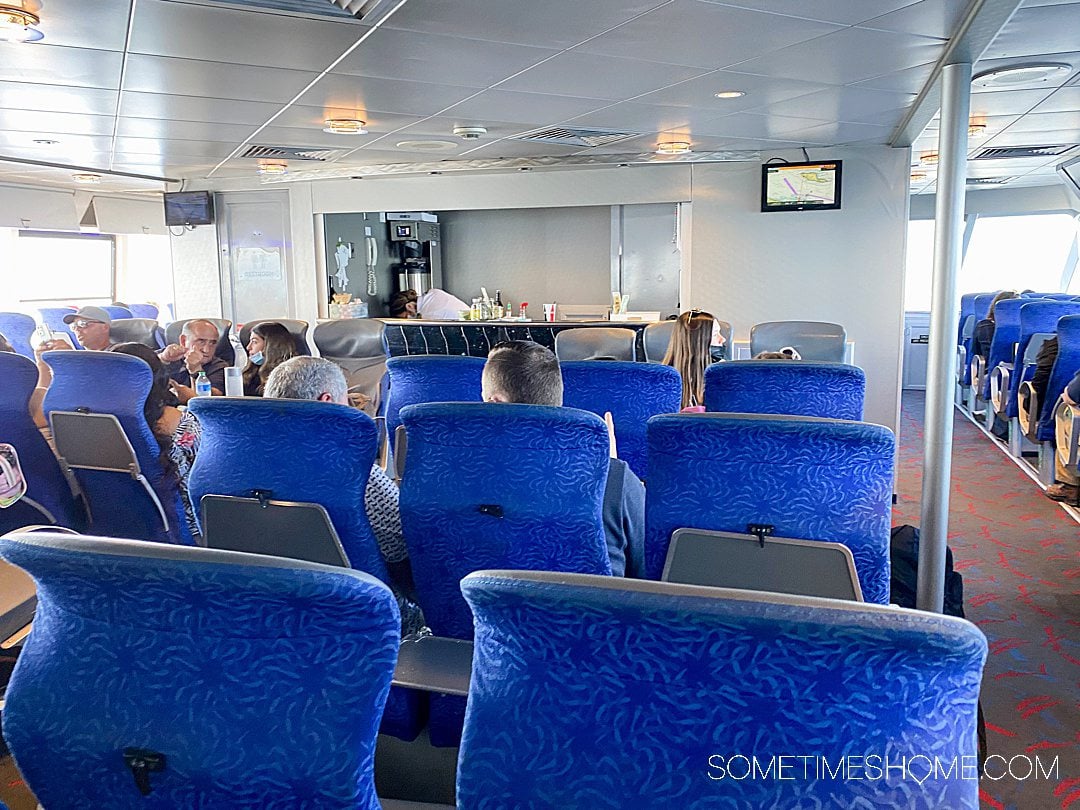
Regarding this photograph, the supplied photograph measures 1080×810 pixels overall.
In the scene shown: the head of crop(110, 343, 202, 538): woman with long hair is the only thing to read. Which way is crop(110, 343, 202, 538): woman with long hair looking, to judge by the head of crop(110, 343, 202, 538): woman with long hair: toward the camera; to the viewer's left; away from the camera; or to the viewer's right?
away from the camera

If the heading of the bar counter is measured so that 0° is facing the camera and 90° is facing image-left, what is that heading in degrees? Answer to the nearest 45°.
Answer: approximately 0°

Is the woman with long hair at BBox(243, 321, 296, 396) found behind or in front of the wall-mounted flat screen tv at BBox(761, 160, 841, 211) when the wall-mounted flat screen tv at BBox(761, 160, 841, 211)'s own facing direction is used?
in front

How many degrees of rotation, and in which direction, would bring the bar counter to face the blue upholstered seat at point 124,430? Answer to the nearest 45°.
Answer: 0° — it already faces it

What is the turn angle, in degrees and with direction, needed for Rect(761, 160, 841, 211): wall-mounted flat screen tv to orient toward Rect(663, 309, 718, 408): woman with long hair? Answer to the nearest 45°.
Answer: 0° — it already faces them

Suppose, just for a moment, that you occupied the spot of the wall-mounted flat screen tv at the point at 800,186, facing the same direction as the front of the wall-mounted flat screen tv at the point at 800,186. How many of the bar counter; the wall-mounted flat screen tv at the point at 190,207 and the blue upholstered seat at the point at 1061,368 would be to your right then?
2
